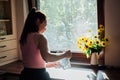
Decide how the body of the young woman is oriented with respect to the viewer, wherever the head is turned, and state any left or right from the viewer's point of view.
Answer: facing away from the viewer and to the right of the viewer

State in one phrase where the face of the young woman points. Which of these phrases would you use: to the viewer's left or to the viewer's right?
to the viewer's right

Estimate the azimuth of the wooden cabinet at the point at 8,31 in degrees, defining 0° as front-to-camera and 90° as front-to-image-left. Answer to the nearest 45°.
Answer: approximately 315°

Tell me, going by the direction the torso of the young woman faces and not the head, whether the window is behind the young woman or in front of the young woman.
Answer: in front

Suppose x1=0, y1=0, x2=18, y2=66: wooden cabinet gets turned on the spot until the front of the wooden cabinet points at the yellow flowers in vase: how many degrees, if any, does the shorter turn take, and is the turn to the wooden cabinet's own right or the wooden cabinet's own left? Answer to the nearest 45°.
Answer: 0° — it already faces it

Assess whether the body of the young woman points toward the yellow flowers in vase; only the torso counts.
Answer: yes
